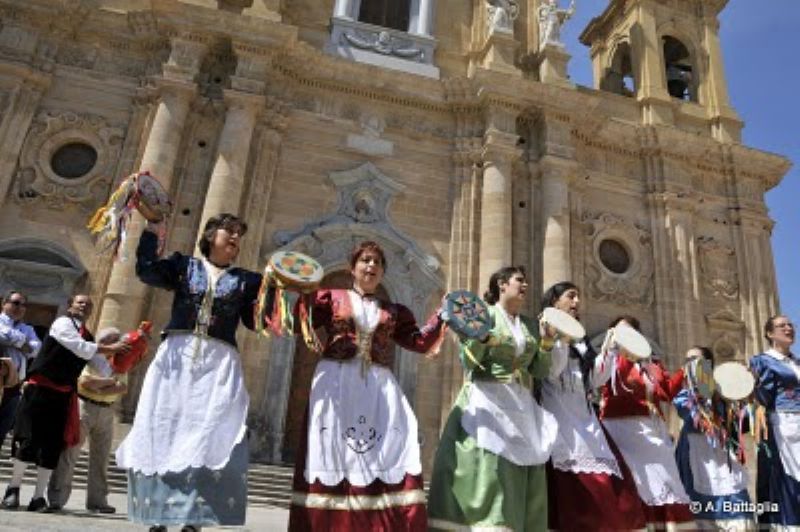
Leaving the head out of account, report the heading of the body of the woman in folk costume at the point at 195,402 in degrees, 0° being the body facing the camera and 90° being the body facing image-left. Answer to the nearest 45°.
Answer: approximately 0°

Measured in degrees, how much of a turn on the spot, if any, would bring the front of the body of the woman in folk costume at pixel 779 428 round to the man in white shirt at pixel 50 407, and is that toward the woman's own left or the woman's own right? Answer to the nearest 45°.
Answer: approximately 90° to the woman's own right

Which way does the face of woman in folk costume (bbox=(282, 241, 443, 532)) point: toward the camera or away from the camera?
toward the camera

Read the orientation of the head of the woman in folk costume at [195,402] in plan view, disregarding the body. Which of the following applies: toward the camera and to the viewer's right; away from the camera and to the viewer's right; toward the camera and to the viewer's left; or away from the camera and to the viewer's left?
toward the camera and to the viewer's right

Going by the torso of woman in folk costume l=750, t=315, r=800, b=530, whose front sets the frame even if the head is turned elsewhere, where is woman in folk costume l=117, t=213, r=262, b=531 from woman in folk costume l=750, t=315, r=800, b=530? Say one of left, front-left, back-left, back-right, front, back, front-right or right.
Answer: right

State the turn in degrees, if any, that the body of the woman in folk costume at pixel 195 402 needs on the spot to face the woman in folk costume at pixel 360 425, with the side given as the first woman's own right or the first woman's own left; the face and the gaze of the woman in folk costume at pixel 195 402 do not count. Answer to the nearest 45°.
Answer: approximately 90° to the first woman's own left

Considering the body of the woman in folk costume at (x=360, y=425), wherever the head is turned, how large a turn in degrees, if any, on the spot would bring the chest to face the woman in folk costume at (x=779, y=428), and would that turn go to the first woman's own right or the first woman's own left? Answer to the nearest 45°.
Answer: approximately 135° to the first woman's own left

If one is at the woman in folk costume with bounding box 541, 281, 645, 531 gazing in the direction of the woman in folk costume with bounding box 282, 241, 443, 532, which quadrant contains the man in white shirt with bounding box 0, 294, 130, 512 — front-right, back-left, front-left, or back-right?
front-right

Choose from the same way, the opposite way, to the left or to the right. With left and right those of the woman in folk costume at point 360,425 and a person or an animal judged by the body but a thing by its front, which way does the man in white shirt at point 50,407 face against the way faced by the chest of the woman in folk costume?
to the left

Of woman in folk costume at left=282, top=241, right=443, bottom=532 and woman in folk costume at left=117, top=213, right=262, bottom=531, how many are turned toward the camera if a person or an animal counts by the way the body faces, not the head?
2

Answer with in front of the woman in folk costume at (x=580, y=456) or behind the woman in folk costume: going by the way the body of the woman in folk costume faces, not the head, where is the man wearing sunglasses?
behind

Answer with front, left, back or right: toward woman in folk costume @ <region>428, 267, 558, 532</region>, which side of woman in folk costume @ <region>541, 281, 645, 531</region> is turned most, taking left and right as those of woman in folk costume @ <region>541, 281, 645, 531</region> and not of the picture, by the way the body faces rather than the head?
right

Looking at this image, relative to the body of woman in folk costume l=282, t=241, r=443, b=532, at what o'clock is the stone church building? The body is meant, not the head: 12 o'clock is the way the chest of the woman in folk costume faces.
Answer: The stone church building is roughly at 6 o'clock from the woman in folk costume.

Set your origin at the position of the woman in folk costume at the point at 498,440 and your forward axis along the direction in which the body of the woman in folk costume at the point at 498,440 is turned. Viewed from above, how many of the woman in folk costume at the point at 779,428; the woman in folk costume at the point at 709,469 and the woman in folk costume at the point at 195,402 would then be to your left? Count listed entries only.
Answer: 2

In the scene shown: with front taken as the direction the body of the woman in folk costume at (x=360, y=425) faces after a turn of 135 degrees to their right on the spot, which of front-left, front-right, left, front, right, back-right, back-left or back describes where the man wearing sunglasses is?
front

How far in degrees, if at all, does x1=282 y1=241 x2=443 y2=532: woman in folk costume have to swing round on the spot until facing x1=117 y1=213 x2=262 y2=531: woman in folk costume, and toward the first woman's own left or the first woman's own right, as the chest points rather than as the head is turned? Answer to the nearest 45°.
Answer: approximately 90° to the first woman's own right

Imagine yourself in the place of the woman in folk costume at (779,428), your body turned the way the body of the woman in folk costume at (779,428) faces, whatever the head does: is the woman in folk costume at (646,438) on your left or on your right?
on your right
